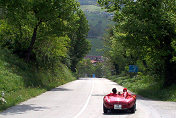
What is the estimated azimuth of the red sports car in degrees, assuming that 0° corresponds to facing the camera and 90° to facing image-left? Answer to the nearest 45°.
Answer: approximately 180°

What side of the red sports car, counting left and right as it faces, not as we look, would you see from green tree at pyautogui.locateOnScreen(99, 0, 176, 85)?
front
